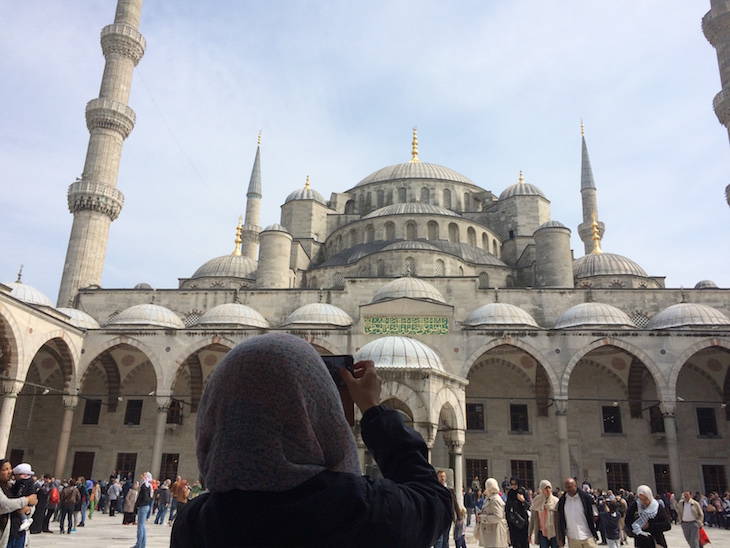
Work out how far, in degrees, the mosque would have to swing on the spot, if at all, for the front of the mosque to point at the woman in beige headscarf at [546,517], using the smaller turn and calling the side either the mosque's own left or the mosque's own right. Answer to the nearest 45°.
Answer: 0° — it already faces them

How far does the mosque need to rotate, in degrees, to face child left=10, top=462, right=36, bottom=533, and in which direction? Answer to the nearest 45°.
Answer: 0° — it already faces them

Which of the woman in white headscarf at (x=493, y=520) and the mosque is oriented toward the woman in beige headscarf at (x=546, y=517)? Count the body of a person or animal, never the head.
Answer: the mosque

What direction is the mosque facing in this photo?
toward the camera

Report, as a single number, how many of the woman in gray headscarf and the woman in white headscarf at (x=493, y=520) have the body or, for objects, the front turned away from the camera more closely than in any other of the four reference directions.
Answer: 1

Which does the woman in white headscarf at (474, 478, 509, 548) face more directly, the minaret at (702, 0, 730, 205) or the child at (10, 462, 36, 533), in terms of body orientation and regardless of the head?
the child

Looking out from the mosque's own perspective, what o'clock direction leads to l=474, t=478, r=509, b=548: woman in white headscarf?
The woman in white headscarf is roughly at 12 o'clock from the mosque.

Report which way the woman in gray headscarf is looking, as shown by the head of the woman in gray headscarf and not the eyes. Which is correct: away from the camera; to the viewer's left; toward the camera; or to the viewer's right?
away from the camera

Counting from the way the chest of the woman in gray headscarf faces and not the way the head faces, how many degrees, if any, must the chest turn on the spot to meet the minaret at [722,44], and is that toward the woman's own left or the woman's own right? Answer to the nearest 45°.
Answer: approximately 45° to the woman's own right

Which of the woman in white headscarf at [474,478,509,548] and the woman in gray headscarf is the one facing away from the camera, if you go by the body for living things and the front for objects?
the woman in gray headscarf

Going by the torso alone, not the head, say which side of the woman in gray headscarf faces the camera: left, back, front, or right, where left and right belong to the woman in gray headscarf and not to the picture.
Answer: back

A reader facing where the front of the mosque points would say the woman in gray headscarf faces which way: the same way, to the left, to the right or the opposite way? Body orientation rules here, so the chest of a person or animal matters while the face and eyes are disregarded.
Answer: the opposite way
